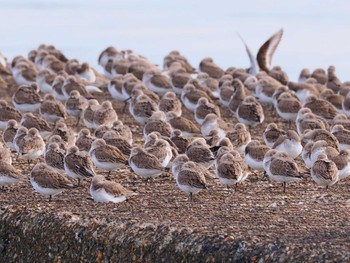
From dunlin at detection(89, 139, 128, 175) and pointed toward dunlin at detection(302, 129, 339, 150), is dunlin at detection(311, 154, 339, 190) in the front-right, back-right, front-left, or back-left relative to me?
front-right

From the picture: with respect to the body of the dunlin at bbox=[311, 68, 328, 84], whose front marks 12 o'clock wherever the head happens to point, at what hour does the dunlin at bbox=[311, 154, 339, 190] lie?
the dunlin at bbox=[311, 154, 339, 190] is roughly at 9 o'clock from the dunlin at bbox=[311, 68, 328, 84].

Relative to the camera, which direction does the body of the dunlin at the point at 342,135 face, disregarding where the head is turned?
to the viewer's left

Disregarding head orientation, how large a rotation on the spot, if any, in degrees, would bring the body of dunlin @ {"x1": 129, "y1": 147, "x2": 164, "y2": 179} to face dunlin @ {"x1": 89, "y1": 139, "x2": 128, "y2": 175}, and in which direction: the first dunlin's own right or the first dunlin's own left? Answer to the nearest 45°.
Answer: approximately 45° to the first dunlin's own right

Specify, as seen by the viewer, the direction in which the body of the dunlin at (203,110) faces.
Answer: to the viewer's left

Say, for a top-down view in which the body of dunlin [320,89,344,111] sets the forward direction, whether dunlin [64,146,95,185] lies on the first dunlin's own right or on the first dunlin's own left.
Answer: on the first dunlin's own left

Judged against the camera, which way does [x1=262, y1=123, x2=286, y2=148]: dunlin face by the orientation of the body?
to the viewer's left

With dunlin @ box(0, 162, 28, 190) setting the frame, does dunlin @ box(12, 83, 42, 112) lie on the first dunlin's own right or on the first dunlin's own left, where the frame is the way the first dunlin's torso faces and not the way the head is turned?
on the first dunlin's own right

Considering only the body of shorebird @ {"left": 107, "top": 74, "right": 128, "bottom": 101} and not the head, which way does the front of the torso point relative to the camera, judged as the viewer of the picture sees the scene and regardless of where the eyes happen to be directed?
to the viewer's left

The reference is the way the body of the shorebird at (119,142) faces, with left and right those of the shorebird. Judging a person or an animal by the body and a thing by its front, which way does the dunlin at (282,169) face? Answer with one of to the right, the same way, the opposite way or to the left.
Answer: the same way

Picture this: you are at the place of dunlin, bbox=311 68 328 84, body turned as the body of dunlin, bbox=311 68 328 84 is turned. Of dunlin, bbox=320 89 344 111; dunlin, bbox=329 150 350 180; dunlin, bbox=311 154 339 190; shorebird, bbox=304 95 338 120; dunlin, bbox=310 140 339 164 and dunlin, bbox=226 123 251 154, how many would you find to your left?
6

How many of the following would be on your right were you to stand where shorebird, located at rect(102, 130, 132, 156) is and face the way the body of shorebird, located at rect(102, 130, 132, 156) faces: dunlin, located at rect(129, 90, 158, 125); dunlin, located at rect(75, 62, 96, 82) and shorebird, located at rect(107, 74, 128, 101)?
3
